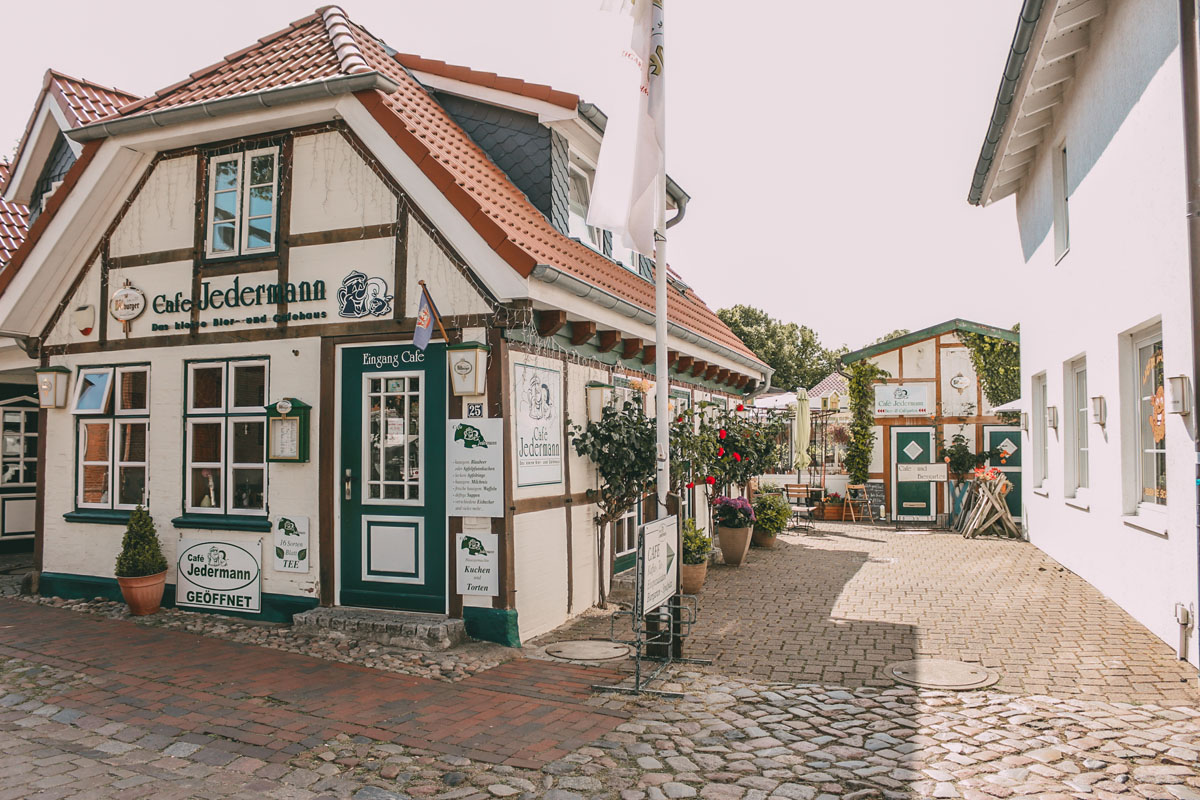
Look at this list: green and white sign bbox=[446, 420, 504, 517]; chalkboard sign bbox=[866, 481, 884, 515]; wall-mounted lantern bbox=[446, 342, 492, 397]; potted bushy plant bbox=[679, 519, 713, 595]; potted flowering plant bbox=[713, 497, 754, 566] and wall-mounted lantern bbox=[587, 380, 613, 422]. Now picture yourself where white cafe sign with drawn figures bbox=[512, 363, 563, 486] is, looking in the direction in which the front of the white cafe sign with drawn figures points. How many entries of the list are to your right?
2

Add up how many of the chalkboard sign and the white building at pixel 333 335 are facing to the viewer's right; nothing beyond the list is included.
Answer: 0

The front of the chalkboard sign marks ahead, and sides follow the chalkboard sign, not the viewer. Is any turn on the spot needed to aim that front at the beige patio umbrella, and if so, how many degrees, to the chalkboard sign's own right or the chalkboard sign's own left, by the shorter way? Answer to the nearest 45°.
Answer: approximately 45° to the chalkboard sign's own right

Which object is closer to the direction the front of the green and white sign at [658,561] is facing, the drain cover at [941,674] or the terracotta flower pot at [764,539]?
the drain cover

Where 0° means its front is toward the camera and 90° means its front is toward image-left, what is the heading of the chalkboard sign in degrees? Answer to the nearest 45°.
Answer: approximately 0°

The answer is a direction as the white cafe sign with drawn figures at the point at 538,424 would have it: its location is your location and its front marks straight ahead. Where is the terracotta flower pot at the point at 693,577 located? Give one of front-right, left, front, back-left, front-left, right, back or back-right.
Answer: left

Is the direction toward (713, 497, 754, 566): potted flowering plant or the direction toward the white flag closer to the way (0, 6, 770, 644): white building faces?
the white flag

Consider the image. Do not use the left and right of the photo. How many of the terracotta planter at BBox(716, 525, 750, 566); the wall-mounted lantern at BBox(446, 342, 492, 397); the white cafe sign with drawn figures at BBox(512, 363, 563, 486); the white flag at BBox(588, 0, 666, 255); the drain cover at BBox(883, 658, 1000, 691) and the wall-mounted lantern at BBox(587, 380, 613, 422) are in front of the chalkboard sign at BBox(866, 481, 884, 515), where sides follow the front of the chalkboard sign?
6

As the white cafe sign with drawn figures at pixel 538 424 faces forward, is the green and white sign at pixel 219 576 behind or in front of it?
behind

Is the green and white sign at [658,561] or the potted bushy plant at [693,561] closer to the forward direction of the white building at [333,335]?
the green and white sign
